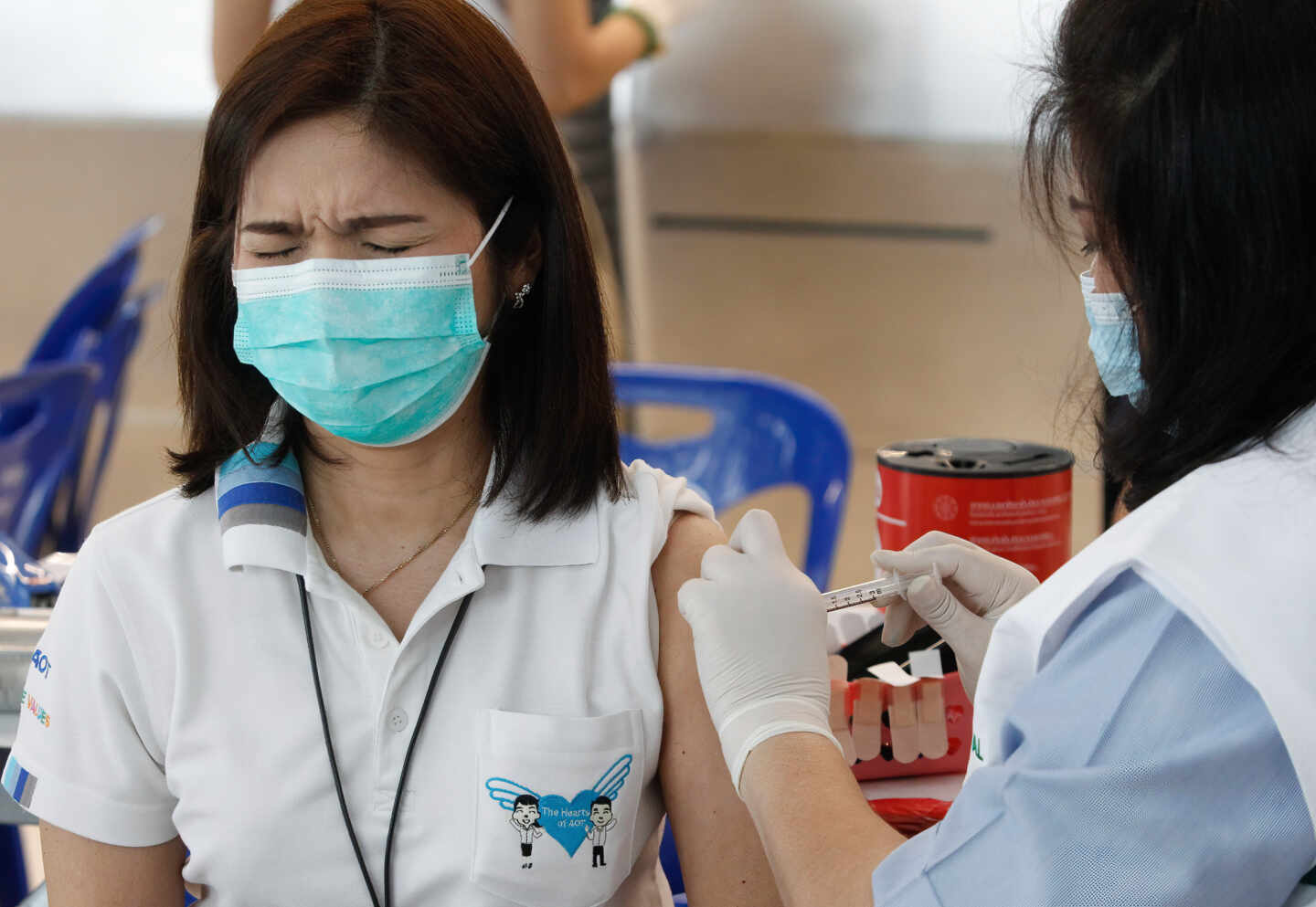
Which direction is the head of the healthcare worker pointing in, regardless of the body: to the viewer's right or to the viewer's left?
to the viewer's left

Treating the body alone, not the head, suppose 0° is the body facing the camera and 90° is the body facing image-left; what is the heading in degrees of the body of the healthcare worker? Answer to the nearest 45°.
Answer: approximately 135°

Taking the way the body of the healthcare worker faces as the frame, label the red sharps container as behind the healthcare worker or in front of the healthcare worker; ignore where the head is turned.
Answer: in front
